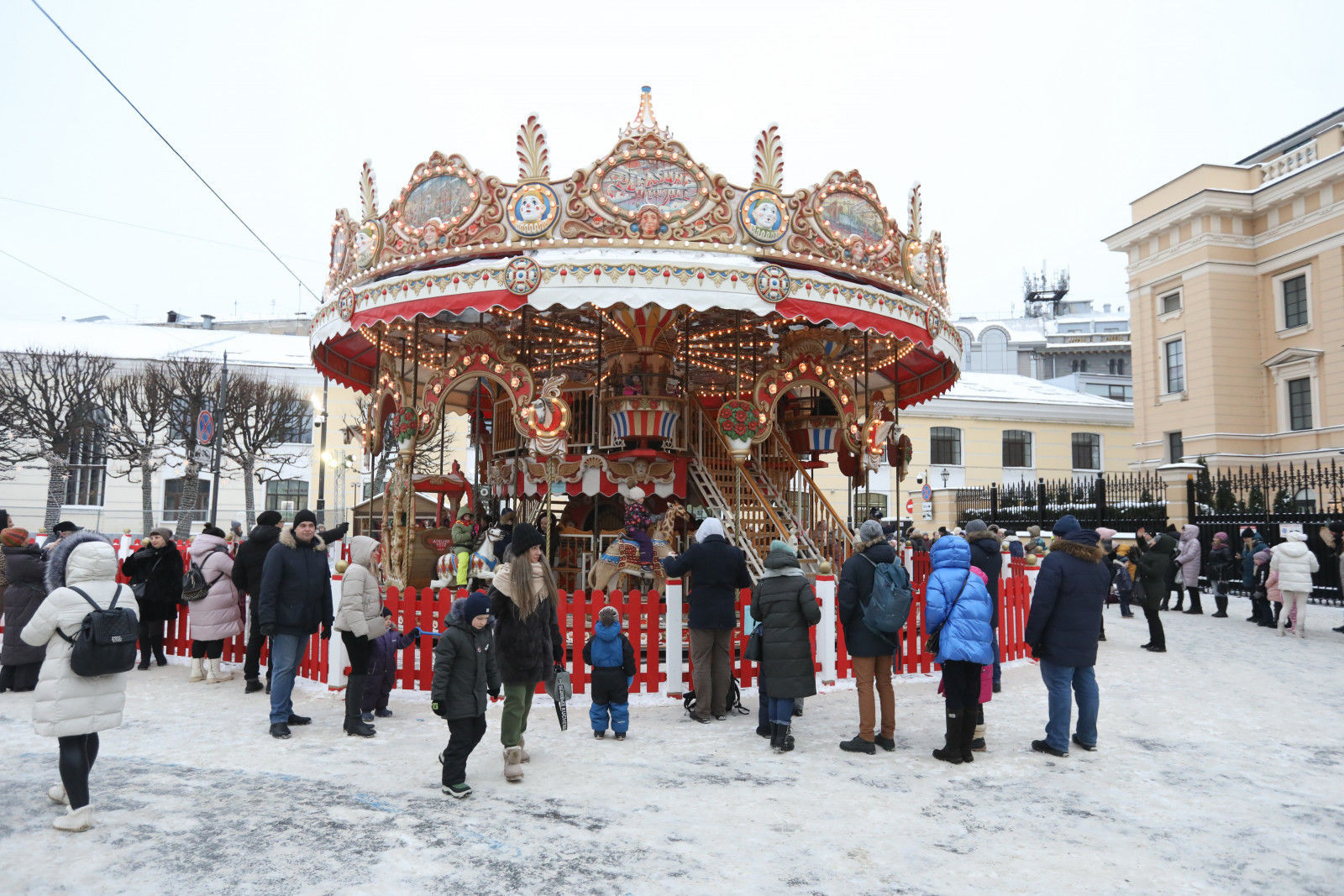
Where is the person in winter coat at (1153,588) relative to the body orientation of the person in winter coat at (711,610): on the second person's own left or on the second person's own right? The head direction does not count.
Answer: on the second person's own right

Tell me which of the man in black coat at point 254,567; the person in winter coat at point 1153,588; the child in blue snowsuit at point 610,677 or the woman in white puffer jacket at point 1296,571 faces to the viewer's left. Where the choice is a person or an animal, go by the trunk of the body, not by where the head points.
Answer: the person in winter coat

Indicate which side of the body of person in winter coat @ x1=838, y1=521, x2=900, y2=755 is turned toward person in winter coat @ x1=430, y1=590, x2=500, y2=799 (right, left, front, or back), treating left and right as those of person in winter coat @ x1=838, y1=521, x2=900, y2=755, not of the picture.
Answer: left

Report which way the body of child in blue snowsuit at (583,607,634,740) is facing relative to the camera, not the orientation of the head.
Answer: away from the camera

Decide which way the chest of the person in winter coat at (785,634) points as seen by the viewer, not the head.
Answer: away from the camera

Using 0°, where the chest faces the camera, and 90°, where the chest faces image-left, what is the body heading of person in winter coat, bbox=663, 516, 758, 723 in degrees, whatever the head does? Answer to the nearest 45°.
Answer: approximately 180°

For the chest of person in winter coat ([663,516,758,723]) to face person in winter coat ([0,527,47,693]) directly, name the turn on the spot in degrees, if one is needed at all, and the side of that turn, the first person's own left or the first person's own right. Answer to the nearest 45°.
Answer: approximately 90° to the first person's own left

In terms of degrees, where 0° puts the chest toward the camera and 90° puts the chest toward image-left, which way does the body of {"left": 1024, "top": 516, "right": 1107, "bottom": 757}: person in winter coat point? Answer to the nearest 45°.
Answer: approximately 135°

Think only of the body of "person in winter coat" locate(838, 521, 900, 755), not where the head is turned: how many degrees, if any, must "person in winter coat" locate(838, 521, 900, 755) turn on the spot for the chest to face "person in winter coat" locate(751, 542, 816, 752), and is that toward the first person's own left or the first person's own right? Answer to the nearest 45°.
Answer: approximately 45° to the first person's own left
